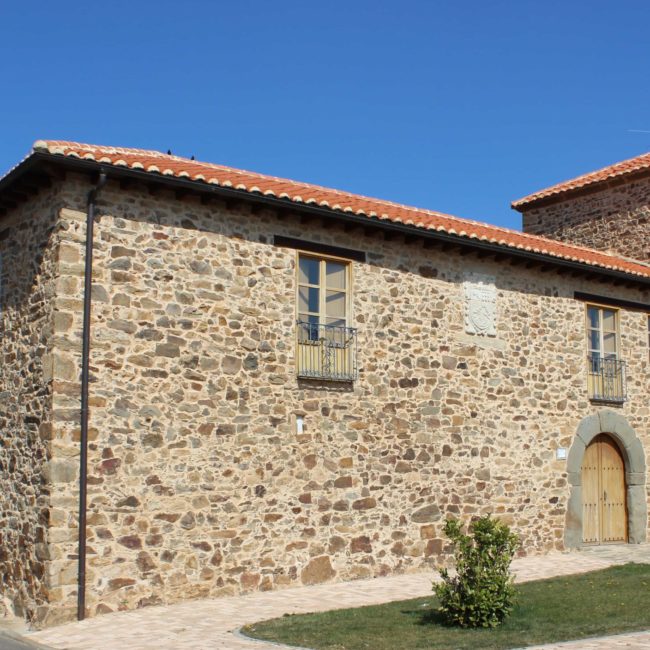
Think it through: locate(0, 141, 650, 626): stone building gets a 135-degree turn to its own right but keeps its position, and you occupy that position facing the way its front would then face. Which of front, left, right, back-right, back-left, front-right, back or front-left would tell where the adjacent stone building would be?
back-right

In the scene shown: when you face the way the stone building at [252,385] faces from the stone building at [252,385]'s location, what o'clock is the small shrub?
The small shrub is roughly at 12 o'clock from the stone building.

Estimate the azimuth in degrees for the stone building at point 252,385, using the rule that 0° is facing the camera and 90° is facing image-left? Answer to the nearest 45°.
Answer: approximately 315°
